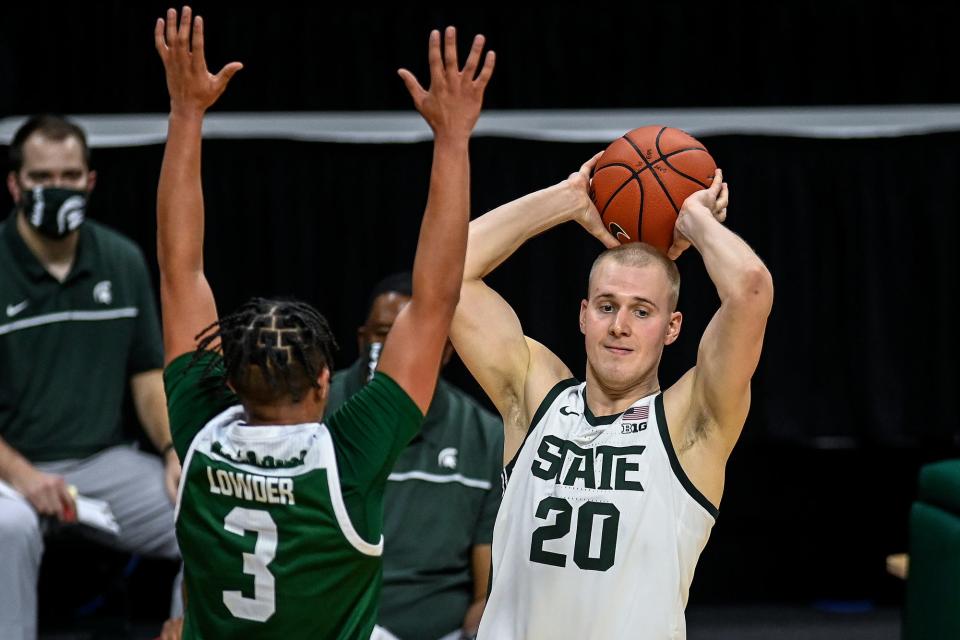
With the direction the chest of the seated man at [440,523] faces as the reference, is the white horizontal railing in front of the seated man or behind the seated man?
behind

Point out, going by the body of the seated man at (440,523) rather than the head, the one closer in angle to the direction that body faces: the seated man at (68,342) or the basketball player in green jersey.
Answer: the basketball player in green jersey

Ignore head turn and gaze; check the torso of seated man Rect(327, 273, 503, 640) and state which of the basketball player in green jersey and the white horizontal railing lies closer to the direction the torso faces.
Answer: the basketball player in green jersey

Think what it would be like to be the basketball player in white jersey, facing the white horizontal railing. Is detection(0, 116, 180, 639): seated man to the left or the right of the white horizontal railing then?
left

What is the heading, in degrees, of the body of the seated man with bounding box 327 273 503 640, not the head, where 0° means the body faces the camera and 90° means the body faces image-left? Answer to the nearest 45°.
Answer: approximately 0°

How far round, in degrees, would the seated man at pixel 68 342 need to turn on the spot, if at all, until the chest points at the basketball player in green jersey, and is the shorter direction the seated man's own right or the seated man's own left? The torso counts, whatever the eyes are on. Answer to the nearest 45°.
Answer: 0° — they already face them

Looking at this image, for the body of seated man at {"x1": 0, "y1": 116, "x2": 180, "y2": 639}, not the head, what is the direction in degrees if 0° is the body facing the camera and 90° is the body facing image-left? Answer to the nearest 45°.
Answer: approximately 0°

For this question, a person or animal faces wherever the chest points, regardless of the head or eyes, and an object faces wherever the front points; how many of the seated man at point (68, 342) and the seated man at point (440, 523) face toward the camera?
2

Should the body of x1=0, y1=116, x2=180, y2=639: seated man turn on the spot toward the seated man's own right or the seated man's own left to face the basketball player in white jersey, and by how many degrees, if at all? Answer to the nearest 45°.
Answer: approximately 45° to the seated man's own left

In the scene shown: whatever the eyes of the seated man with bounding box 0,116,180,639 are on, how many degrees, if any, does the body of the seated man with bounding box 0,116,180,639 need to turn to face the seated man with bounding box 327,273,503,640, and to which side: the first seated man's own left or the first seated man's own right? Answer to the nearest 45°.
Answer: approximately 45° to the first seated man's own left

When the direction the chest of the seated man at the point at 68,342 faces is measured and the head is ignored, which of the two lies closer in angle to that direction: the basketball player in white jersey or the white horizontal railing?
the basketball player in white jersey
